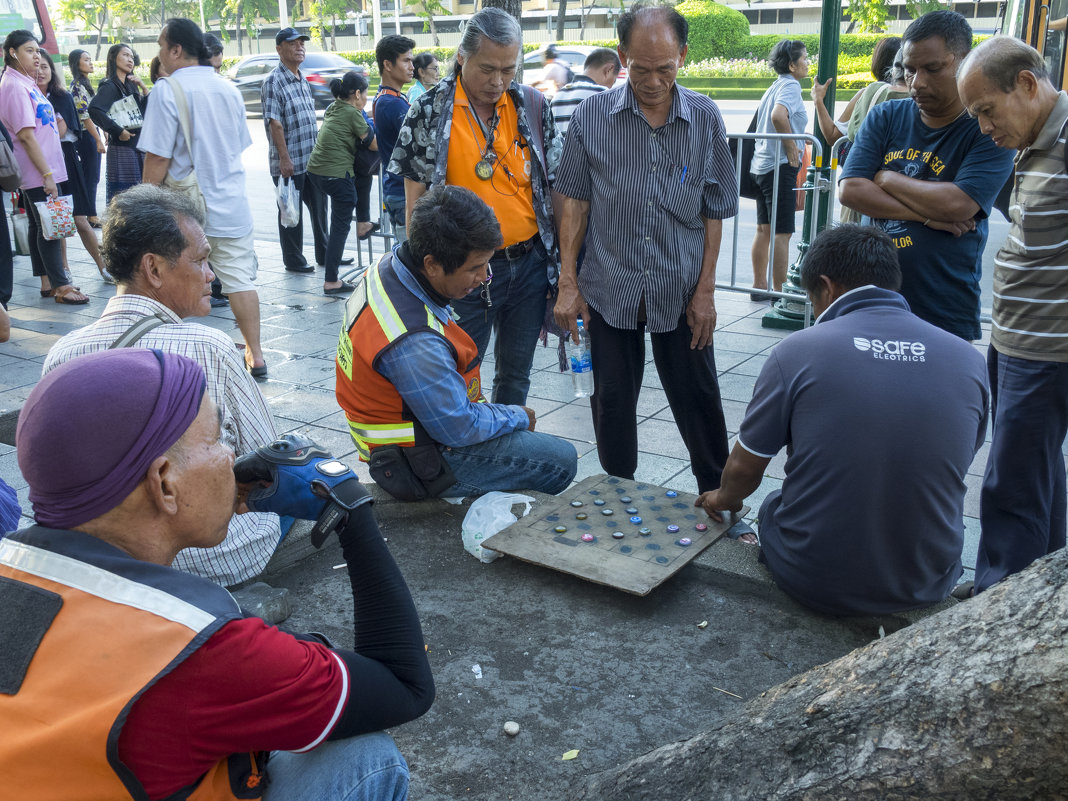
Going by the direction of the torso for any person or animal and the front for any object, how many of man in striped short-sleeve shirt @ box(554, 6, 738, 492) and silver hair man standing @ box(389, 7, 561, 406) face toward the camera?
2

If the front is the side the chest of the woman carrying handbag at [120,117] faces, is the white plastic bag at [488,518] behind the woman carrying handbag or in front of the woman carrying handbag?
in front

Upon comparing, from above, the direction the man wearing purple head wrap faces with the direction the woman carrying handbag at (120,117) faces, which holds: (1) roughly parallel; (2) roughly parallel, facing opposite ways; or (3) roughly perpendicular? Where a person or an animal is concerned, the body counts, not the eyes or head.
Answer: roughly perpendicular

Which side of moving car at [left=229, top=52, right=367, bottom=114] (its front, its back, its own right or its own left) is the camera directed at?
left

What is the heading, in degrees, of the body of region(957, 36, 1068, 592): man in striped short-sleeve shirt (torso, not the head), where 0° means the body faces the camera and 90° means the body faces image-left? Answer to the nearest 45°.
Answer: approximately 45°

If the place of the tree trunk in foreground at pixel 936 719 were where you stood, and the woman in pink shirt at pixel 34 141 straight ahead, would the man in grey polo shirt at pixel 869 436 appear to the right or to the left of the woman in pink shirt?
right

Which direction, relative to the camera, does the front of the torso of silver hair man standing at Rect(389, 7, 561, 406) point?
toward the camera

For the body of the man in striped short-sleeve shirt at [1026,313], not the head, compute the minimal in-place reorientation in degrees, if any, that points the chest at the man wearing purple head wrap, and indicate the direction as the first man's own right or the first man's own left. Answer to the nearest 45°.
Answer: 0° — they already face them

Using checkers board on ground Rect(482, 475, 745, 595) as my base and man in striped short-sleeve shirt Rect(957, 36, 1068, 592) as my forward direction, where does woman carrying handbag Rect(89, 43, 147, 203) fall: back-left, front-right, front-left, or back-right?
back-left

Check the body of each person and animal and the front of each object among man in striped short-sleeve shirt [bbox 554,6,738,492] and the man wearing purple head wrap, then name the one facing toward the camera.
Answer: the man in striped short-sleeve shirt

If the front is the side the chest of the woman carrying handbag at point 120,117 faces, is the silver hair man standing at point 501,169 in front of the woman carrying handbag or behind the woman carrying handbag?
in front

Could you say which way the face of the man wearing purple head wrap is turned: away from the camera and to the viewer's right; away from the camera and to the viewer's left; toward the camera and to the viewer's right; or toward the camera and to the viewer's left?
away from the camera and to the viewer's right

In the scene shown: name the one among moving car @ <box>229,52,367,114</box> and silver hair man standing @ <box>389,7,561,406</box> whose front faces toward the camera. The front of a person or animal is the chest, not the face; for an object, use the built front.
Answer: the silver hair man standing

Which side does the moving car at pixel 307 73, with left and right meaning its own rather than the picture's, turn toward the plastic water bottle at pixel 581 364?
left
